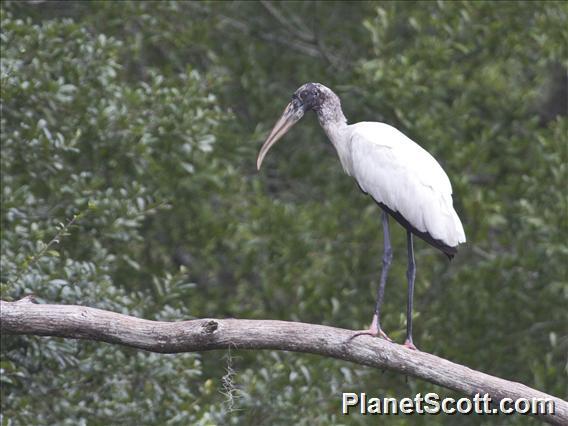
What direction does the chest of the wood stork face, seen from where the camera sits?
to the viewer's left
